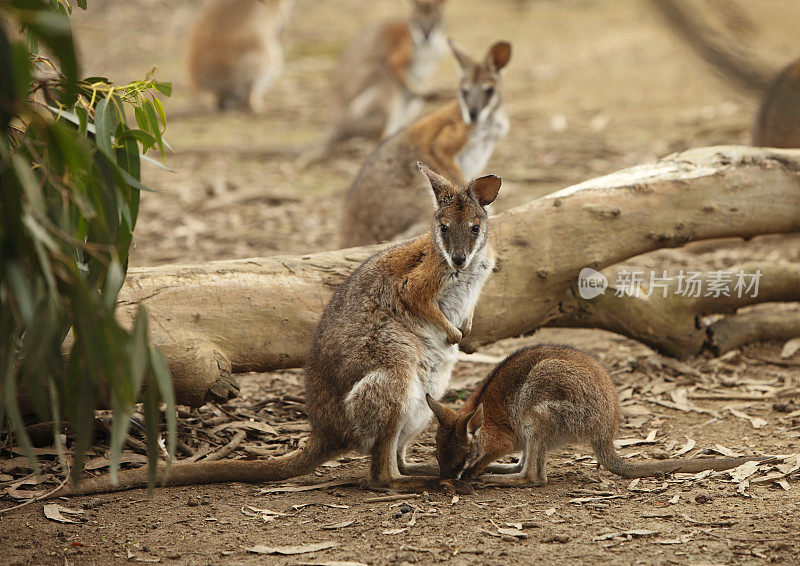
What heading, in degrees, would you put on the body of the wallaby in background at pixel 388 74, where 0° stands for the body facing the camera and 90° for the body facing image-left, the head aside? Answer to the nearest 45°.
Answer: approximately 315°

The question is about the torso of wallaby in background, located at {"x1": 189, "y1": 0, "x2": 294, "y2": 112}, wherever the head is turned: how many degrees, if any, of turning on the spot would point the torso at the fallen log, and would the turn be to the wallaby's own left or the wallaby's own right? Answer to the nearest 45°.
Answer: approximately 90° to the wallaby's own right

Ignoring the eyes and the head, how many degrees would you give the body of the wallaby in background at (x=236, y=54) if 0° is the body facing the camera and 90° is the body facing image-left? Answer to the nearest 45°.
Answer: approximately 270°

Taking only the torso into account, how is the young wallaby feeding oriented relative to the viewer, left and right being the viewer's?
facing to the left of the viewer

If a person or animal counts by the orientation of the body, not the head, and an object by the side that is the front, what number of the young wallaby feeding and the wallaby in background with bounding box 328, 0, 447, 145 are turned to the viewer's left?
1

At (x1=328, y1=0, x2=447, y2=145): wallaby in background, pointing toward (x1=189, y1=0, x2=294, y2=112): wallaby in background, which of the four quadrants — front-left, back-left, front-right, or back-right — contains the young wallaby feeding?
back-left

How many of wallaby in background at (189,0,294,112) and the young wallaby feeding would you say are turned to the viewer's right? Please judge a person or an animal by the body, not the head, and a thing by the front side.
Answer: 1

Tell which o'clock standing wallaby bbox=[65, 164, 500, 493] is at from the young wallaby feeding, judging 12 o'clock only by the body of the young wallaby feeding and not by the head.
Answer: The standing wallaby is roughly at 12 o'clock from the young wallaby feeding.

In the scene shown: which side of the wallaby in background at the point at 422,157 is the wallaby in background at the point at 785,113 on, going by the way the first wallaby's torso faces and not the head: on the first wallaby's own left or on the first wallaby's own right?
on the first wallaby's own left

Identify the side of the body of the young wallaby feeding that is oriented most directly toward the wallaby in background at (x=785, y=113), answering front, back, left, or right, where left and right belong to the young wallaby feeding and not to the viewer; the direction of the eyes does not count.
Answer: right
